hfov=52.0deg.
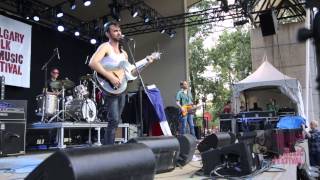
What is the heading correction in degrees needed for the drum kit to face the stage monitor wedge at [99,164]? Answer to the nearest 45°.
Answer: approximately 45° to its right

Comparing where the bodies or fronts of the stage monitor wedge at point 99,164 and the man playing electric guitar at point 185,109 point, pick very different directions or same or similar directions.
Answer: very different directions

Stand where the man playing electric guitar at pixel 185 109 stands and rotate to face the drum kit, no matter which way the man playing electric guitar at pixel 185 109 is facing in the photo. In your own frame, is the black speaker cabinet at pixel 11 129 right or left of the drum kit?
left

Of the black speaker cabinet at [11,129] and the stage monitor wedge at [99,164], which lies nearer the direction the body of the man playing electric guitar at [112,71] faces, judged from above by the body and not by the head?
the stage monitor wedge

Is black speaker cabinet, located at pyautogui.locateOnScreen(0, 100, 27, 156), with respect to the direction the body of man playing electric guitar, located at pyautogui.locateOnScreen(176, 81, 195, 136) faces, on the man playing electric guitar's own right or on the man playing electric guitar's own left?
on the man playing electric guitar's own right

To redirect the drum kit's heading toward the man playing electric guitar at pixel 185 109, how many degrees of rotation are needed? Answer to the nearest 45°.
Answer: approximately 45° to its left

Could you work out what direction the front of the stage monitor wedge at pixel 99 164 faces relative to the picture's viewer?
facing away from the viewer and to the left of the viewer

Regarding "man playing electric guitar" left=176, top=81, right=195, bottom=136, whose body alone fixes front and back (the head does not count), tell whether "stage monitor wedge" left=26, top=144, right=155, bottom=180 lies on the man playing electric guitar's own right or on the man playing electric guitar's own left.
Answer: on the man playing electric guitar's own right
